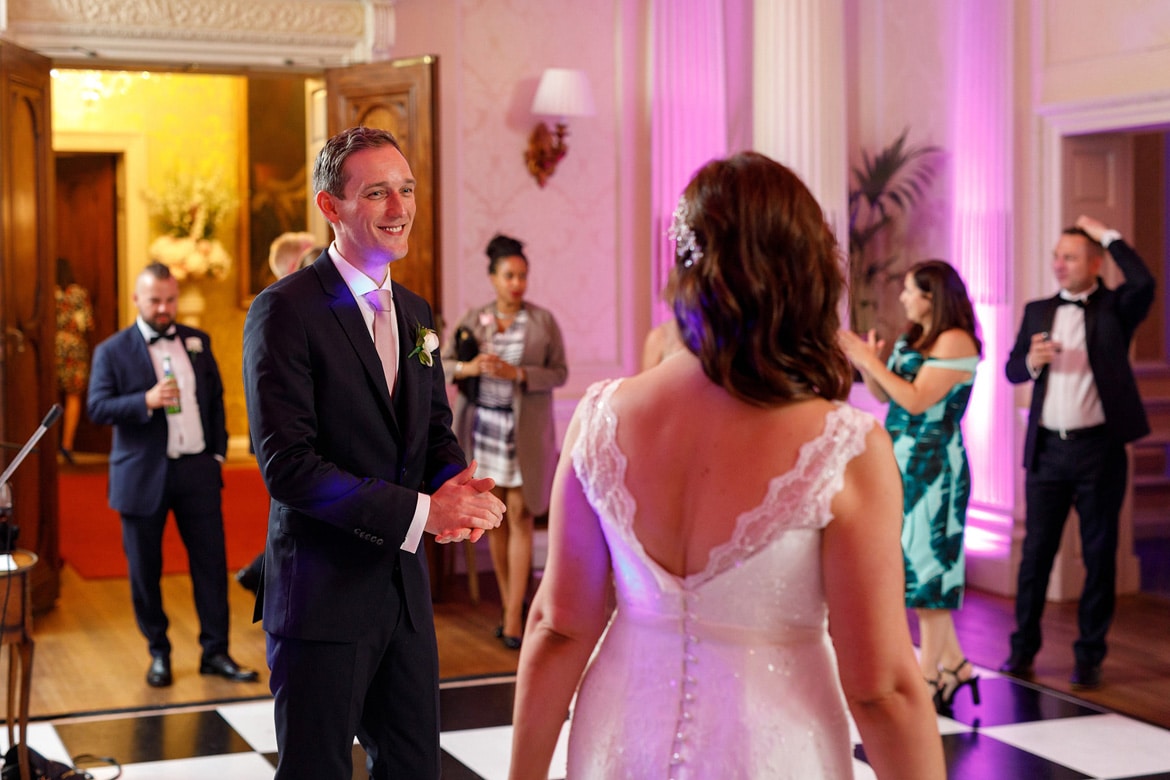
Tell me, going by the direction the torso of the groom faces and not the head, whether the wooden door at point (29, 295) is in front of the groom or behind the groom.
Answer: behind

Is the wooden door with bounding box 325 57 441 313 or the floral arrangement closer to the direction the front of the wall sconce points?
the wooden door

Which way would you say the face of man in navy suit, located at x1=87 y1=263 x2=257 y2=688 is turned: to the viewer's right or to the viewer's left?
to the viewer's right

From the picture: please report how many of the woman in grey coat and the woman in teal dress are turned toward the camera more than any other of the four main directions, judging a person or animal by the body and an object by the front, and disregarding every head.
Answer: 1

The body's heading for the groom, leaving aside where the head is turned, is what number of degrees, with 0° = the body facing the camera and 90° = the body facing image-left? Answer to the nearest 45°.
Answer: approximately 315°

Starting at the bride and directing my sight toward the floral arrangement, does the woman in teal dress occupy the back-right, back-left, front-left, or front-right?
front-right

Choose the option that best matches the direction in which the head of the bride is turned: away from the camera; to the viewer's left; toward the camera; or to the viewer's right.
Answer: away from the camera

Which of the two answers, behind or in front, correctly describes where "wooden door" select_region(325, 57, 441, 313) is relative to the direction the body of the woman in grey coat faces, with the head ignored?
behind

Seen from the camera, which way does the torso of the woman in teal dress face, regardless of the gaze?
to the viewer's left

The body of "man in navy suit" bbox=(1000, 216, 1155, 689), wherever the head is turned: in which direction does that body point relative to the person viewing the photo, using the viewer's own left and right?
facing the viewer and to the left of the viewer

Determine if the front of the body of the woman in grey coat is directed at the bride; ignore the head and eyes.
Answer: yes

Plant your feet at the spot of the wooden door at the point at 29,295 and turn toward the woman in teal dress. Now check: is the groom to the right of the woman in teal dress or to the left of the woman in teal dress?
right

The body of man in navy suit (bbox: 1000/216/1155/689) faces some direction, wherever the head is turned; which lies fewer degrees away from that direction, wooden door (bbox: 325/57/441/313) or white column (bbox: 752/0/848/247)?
the wooden door

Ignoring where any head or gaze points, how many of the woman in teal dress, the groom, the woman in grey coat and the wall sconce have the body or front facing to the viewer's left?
1

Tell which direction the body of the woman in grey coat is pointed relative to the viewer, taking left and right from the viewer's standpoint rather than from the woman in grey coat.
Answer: facing the viewer
